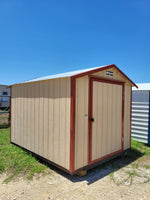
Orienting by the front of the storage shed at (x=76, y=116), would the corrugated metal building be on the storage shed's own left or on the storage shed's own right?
on the storage shed's own left

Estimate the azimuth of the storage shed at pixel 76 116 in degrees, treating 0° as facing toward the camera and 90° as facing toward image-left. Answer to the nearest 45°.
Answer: approximately 315°
